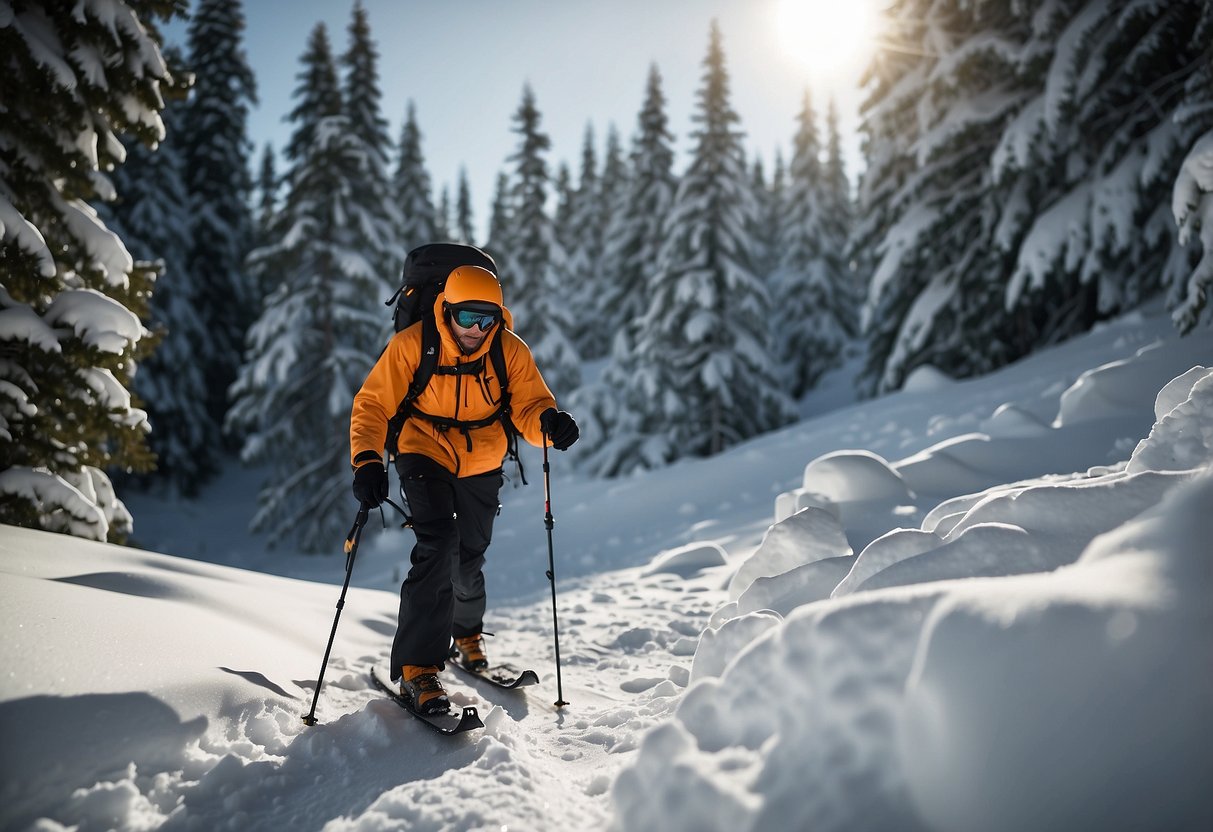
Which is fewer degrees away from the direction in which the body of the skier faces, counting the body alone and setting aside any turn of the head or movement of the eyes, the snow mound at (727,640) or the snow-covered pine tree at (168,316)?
the snow mound

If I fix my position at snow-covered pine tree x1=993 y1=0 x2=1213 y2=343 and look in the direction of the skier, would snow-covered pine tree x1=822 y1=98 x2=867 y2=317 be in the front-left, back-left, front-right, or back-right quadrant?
back-right

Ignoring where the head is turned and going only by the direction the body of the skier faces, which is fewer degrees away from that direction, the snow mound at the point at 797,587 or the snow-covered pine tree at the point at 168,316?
the snow mound

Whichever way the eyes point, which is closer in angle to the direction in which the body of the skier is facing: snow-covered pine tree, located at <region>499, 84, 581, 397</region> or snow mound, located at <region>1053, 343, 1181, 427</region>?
the snow mound

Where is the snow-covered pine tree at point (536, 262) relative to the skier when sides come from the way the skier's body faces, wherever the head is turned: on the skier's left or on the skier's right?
on the skier's left

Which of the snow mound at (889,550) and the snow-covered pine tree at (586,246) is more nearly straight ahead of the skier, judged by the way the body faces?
the snow mound

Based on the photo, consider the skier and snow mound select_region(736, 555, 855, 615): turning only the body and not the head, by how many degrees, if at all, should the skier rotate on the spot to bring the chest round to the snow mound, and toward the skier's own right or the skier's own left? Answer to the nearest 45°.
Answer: approximately 45° to the skier's own left

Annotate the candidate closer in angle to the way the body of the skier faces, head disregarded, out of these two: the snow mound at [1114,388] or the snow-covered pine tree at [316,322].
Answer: the snow mound

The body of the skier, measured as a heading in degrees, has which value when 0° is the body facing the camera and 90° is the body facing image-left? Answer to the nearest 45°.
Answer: approximately 315°
